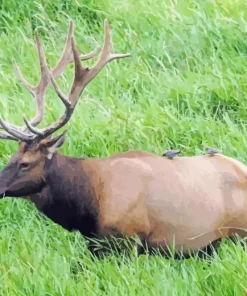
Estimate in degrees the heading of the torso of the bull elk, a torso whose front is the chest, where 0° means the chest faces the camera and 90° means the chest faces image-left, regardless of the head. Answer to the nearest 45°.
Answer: approximately 90°
